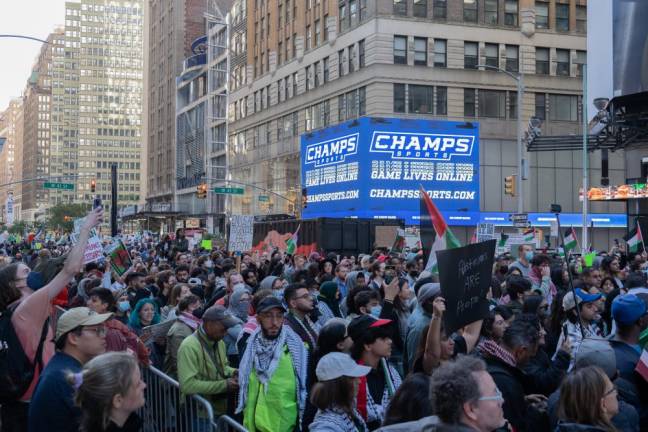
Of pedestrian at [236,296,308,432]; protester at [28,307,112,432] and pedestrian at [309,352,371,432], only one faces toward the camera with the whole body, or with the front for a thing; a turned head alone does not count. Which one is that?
pedestrian at [236,296,308,432]

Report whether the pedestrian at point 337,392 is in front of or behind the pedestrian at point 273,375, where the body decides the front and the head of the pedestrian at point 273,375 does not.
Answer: in front

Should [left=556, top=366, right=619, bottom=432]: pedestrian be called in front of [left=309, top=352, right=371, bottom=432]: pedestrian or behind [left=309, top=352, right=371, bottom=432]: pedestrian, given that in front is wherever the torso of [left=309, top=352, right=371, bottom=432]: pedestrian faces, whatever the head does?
in front

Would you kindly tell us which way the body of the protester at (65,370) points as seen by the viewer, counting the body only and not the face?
to the viewer's right

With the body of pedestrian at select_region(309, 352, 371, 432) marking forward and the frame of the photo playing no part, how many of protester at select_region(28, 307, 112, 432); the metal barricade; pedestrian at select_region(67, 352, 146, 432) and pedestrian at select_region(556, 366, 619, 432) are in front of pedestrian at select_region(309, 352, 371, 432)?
1

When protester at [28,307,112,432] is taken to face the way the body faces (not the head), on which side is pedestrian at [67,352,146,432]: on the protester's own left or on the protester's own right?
on the protester's own right

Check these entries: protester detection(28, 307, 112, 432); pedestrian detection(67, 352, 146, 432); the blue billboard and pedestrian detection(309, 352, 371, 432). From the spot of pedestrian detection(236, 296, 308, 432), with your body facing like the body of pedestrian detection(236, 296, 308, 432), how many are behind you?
1

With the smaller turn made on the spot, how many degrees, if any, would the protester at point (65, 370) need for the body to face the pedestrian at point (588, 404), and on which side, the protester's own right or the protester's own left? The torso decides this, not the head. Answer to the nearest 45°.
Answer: approximately 45° to the protester's own right

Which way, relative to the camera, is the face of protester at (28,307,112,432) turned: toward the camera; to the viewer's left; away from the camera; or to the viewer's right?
to the viewer's right
